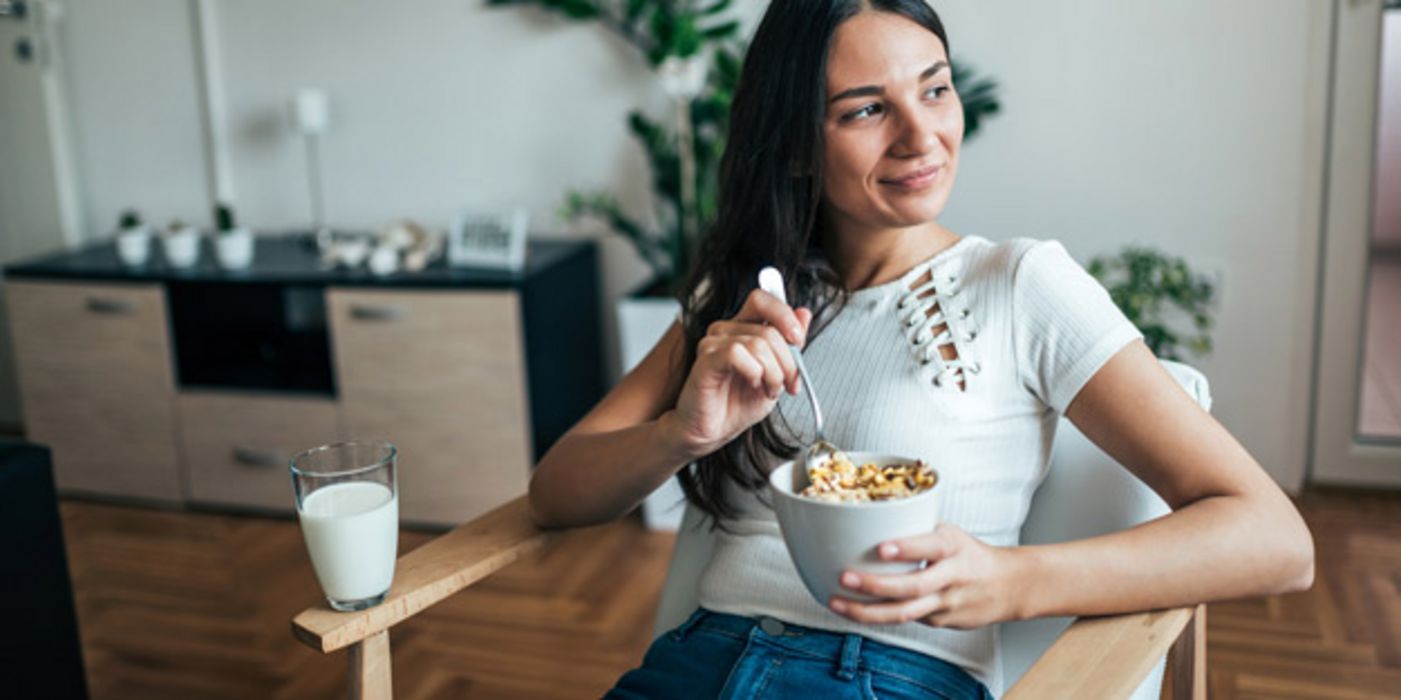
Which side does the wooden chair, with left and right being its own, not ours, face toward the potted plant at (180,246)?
right

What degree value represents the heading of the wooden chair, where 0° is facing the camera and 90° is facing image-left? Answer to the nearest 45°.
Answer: approximately 45°

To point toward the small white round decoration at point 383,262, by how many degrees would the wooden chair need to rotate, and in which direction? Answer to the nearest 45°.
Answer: approximately 90° to its right

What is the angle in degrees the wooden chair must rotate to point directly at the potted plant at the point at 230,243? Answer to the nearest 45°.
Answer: approximately 90° to its right

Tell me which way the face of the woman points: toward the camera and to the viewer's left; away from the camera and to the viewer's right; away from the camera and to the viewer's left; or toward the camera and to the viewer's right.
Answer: toward the camera and to the viewer's right
